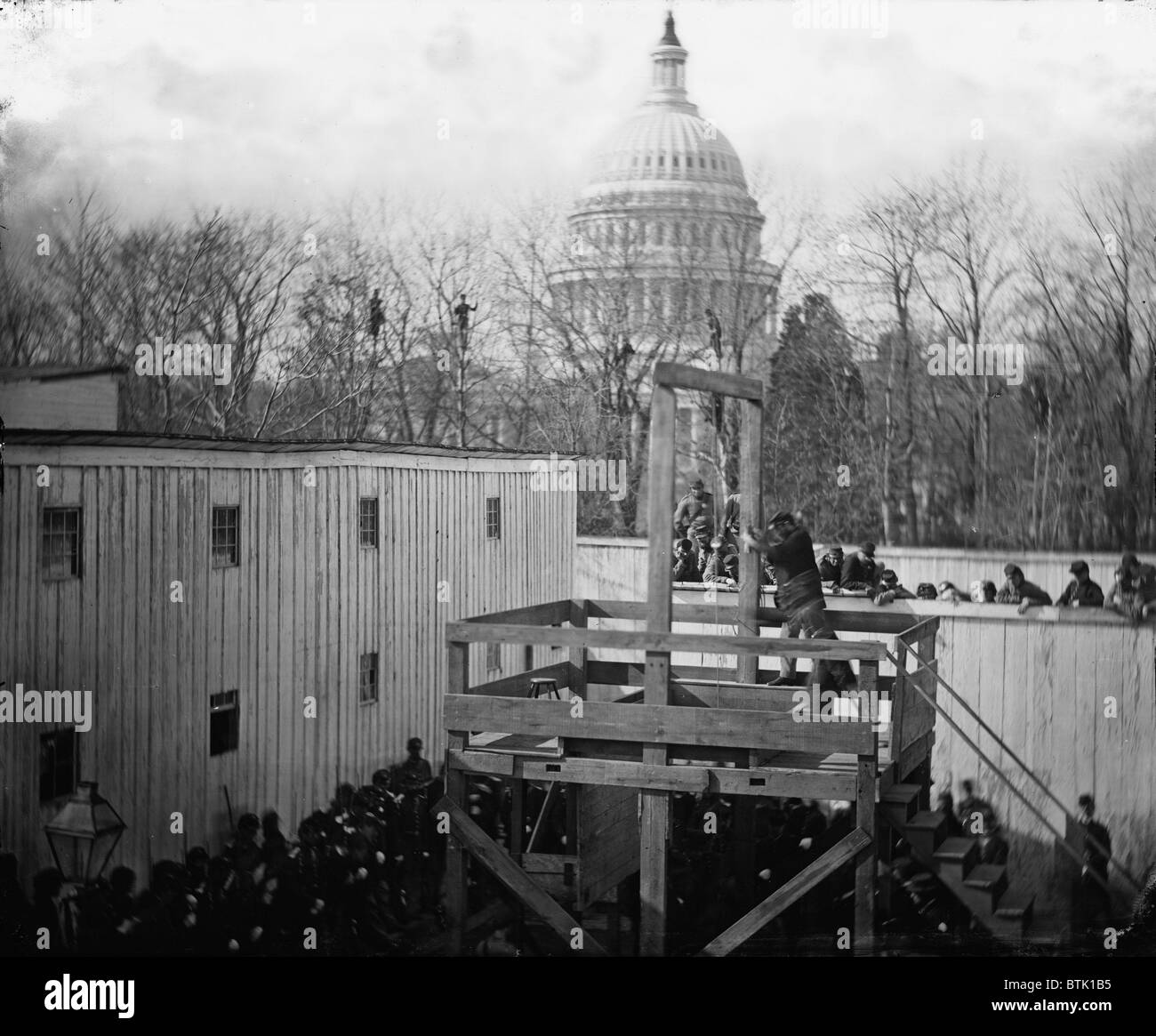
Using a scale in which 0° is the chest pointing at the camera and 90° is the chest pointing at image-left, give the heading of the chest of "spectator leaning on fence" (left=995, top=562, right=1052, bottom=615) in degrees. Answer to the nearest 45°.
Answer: approximately 45°

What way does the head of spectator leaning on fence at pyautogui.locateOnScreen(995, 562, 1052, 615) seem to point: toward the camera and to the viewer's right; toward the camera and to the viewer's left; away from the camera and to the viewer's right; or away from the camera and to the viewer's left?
toward the camera and to the viewer's left

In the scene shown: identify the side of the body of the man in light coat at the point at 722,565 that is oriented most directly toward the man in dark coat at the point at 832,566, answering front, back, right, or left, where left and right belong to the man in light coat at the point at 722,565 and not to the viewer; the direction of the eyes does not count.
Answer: left

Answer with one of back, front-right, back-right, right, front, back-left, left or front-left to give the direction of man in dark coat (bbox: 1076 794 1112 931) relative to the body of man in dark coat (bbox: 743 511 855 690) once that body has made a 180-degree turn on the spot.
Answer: front

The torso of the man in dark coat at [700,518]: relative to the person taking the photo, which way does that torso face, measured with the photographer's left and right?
facing the viewer

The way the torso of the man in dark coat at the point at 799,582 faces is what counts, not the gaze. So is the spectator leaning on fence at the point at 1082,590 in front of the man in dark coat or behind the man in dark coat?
behind

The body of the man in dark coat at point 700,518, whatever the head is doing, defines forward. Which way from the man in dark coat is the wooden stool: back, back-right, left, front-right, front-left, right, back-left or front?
front-right

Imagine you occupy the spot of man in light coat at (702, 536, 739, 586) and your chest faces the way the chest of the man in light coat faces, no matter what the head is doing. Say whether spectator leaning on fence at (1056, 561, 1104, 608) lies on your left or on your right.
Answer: on your left

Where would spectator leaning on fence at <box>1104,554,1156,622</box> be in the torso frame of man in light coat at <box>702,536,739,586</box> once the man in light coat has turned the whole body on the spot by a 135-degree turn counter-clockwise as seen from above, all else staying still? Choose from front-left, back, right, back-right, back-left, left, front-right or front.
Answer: front-right

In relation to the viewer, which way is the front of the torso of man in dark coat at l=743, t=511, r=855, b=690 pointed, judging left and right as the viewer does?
facing to the left of the viewer

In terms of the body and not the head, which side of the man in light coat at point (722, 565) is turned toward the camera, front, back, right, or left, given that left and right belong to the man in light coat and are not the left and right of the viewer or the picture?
front
